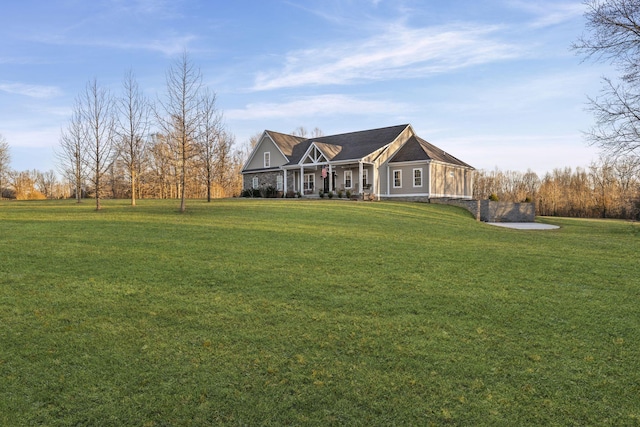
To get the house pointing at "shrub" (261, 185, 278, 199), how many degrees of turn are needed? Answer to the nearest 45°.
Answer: approximately 45° to its right

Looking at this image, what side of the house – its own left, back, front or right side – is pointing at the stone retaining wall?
left

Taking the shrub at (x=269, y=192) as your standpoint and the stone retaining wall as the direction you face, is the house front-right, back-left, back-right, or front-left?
front-left

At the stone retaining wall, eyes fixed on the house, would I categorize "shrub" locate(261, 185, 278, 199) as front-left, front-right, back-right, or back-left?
front-left

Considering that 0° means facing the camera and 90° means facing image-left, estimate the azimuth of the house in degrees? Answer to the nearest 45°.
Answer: approximately 45°
